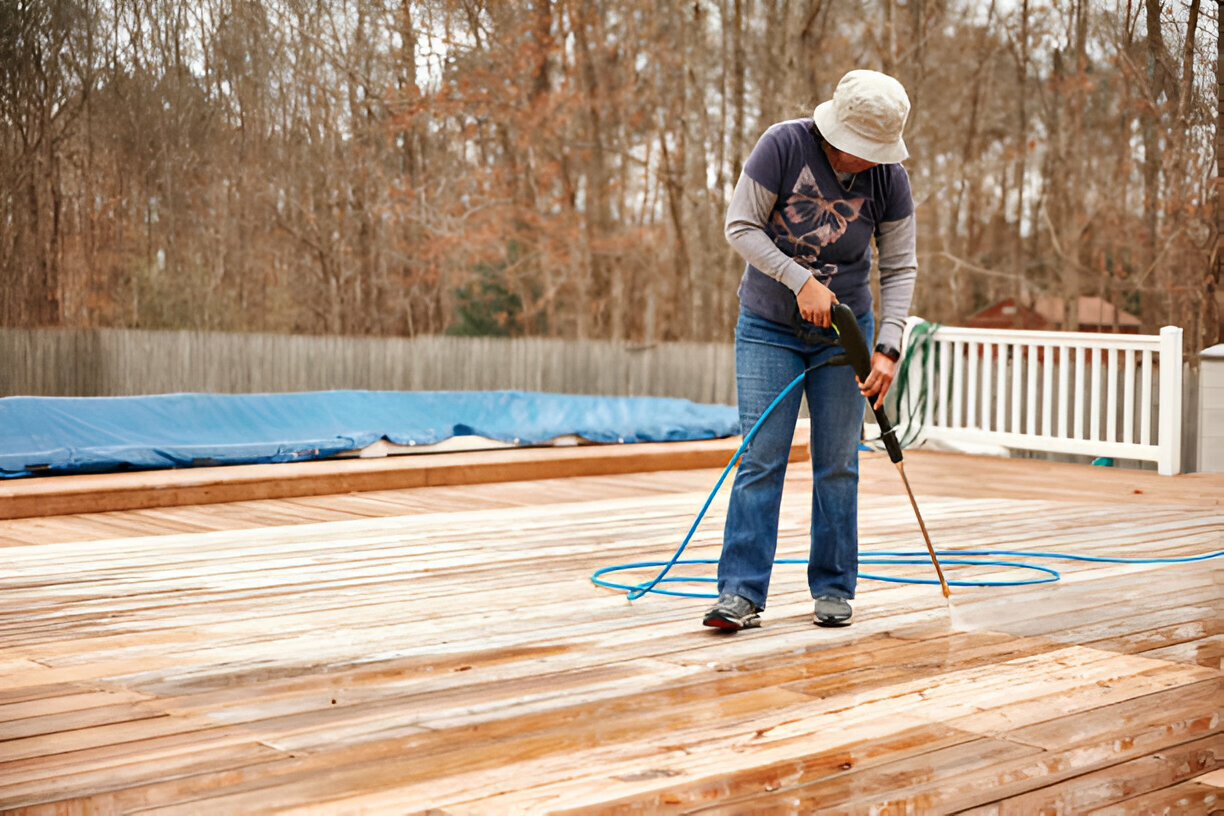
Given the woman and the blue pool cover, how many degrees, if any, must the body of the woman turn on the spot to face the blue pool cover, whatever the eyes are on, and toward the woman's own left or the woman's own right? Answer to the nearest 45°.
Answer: approximately 135° to the woman's own right

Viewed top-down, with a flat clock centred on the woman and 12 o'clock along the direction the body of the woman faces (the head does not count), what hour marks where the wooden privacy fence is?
The wooden privacy fence is roughly at 5 o'clock from the woman.

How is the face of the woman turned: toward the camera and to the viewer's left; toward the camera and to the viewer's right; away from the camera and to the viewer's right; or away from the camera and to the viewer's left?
toward the camera and to the viewer's right

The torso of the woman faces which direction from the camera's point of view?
toward the camera

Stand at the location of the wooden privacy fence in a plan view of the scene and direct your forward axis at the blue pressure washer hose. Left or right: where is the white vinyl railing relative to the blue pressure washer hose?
left
